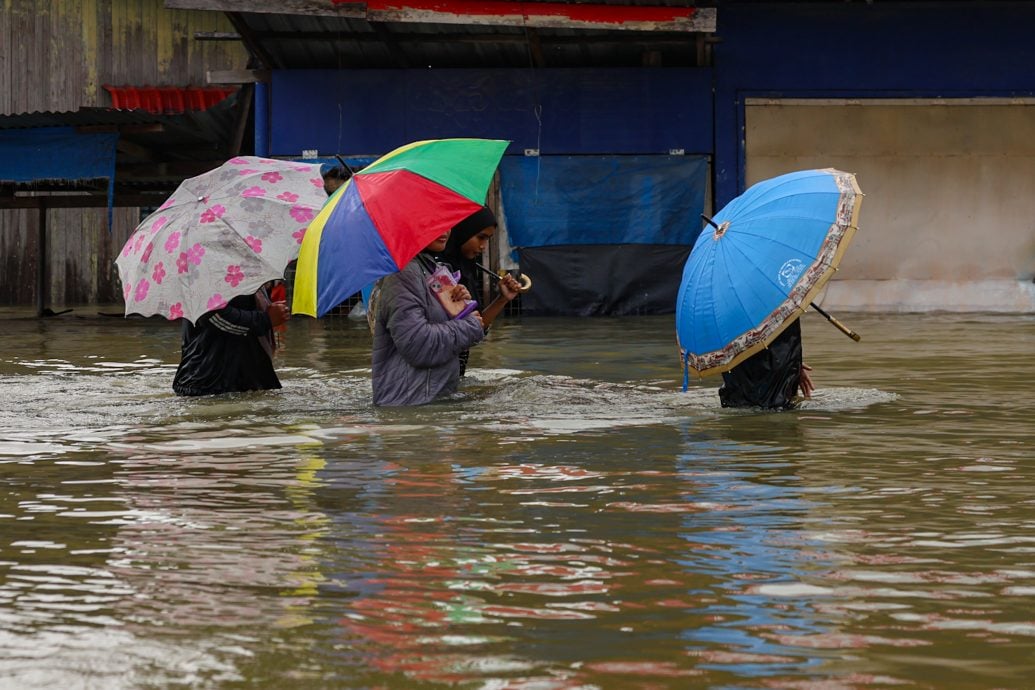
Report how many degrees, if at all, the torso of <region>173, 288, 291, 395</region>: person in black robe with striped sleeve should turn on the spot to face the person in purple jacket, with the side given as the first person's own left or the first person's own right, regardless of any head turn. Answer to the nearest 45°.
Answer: approximately 45° to the first person's own right

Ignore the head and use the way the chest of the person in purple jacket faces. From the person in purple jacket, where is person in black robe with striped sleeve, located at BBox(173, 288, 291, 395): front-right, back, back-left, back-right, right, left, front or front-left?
back-left

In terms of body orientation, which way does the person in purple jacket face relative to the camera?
to the viewer's right

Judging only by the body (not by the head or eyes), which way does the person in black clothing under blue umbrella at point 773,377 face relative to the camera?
to the viewer's right

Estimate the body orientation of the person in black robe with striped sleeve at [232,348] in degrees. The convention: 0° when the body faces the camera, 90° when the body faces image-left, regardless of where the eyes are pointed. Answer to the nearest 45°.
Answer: approximately 270°

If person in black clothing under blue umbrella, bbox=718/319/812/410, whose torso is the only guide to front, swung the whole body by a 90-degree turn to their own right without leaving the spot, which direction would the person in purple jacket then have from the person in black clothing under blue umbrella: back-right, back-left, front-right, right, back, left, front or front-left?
right

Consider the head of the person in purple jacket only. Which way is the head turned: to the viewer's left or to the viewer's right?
to the viewer's right

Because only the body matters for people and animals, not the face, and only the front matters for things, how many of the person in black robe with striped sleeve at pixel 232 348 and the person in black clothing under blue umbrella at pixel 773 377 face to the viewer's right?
2
